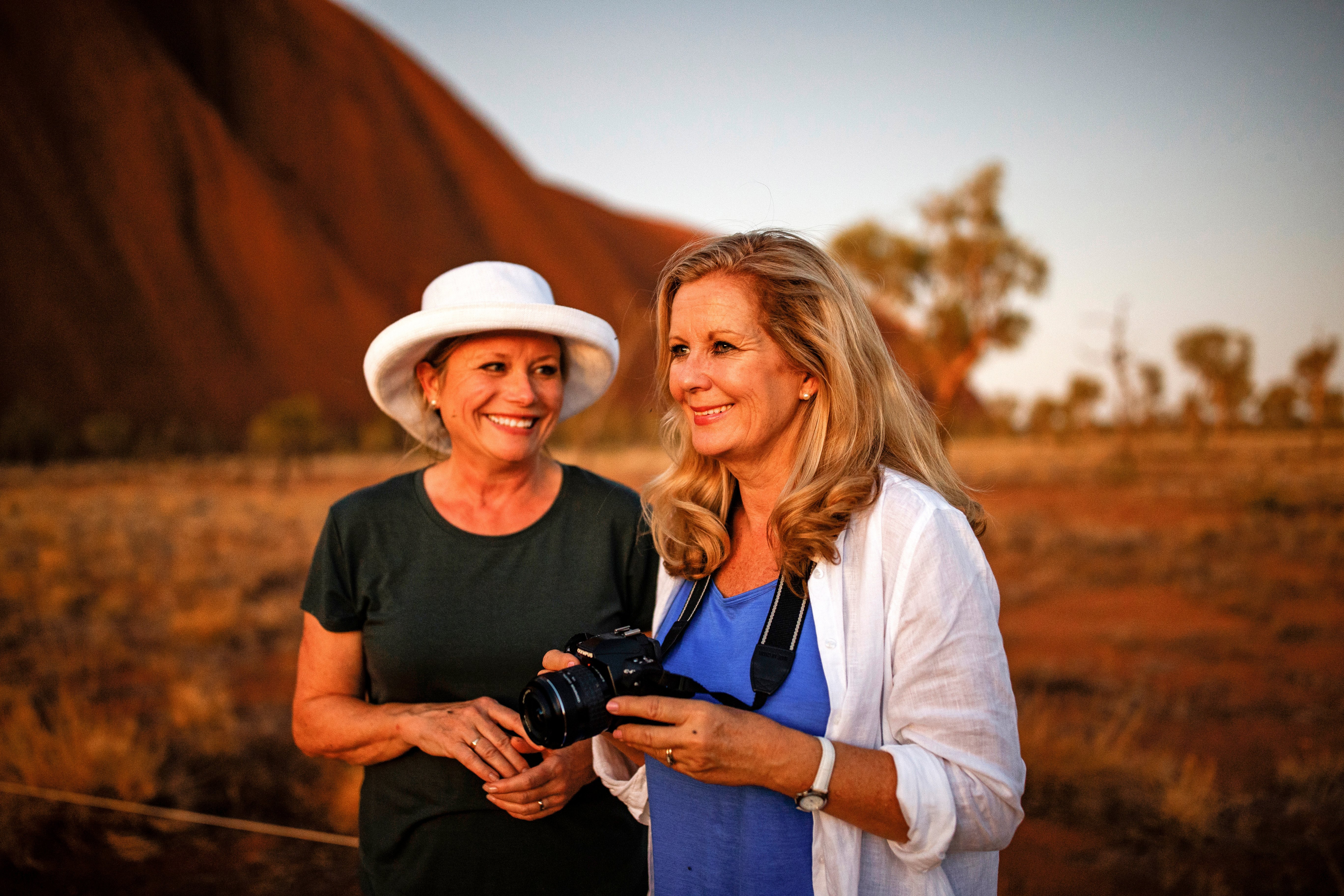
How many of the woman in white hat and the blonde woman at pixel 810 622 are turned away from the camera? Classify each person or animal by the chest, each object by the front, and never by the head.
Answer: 0

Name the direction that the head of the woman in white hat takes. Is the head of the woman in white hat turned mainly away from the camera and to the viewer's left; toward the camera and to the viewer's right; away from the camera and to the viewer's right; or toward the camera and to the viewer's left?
toward the camera and to the viewer's right

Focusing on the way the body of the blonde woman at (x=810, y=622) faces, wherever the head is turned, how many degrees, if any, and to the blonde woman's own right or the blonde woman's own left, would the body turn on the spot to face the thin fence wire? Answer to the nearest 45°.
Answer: approximately 90° to the blonde woman's own right

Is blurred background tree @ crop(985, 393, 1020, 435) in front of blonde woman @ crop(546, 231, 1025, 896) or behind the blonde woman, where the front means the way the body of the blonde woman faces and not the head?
behind

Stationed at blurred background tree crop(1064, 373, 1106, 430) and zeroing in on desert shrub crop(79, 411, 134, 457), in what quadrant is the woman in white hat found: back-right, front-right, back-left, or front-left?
front-left

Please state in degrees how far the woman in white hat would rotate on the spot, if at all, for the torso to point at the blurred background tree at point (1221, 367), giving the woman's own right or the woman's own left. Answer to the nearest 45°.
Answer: approximately 135° to the woman's own left

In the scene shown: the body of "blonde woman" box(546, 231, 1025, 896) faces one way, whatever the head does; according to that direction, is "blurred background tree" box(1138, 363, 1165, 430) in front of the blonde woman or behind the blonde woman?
behind

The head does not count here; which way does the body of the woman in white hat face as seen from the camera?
toward the camera

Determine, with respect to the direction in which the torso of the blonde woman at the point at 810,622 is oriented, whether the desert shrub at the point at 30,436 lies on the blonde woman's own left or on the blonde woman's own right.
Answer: on the blonde woman's own right

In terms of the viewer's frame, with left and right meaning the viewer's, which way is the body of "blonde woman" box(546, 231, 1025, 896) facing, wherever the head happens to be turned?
facing the viewer and to the left of the viewer

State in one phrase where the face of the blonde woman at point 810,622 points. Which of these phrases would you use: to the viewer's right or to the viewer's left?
to the viewer's left
